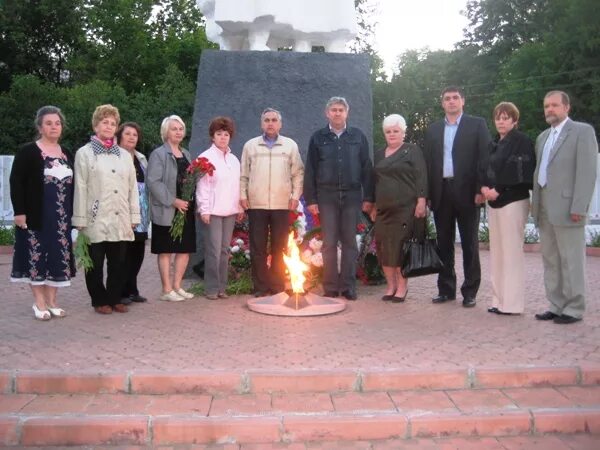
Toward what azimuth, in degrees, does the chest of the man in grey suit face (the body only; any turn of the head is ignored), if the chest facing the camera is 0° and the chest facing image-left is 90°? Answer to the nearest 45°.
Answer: approximately 45°

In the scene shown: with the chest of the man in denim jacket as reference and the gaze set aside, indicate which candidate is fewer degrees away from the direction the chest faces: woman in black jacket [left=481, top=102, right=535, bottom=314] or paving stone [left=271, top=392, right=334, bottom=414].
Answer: the paving stone

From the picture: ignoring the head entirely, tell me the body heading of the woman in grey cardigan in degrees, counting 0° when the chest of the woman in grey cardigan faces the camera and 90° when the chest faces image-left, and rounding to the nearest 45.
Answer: approximately 315°

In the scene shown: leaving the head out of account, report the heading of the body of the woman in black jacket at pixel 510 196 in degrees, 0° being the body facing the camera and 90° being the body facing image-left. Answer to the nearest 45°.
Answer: approximately 45°

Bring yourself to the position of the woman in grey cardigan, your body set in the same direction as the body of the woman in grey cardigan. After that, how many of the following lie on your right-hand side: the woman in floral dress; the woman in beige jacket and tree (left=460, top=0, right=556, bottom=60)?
2

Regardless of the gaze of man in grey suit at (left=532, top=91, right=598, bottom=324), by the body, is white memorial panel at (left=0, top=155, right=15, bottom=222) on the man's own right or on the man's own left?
on the man's own right

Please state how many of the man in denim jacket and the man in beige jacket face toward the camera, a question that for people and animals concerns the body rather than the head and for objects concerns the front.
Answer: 2

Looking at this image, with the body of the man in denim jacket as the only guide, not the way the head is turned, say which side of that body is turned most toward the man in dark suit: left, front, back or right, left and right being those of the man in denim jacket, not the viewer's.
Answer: left

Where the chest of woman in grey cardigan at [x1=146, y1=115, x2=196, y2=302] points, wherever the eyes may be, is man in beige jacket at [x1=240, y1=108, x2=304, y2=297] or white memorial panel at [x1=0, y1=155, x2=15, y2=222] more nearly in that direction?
the man in beige jacket

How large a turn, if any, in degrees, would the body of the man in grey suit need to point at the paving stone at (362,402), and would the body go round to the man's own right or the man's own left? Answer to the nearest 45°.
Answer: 0° — they already face it
